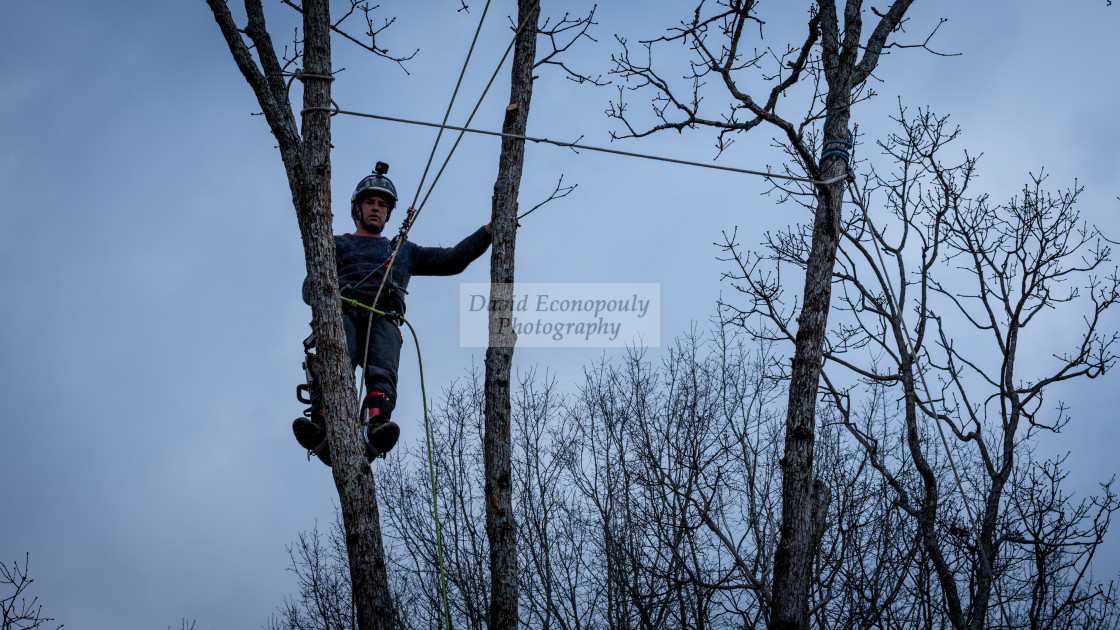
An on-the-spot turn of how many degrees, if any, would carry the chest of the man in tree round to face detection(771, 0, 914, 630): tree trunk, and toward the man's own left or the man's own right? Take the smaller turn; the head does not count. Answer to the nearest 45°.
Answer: approximately 45° to the man's own left

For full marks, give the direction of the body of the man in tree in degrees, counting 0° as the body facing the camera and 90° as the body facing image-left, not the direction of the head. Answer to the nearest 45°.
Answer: approximately 0°
